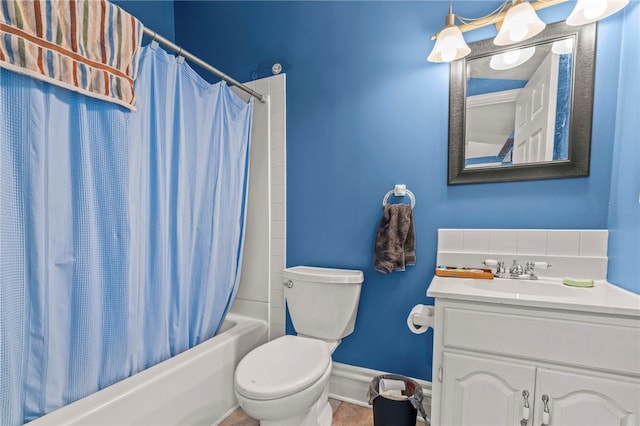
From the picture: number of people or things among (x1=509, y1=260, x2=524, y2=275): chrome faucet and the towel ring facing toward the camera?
2

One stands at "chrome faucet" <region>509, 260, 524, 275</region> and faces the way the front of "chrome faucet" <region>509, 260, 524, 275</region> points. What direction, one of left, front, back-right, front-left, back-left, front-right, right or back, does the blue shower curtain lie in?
front-right

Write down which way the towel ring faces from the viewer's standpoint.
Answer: facing the viewer

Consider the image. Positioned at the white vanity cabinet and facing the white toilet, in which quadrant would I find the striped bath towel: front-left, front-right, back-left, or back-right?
front-left

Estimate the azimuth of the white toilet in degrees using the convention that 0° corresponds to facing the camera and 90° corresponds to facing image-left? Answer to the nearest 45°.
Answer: approximately 45°

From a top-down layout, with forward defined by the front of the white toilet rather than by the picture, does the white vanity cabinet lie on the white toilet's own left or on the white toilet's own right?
on the white toilet's own left
